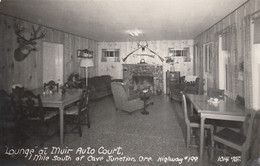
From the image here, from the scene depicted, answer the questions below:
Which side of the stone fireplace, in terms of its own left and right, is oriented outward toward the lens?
front

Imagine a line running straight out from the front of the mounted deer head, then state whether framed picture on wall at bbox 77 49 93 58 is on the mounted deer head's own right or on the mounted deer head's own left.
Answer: on the mounted deer head's own left

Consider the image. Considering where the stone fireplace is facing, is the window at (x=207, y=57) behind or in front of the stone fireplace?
in front

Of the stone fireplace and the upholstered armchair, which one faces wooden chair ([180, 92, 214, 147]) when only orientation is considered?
the stone fireplace

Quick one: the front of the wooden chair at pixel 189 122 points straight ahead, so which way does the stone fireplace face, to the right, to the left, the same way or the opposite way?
to the right

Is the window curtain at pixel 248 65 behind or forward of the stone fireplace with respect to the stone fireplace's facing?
forward

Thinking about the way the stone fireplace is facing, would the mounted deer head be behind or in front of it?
in front

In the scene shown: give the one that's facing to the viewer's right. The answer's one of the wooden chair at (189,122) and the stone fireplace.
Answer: the wooden chair

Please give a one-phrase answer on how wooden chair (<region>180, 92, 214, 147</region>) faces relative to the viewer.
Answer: facing to the right of the viewer

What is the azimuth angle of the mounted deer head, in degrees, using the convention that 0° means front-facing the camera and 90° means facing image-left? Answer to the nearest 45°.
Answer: approximately 270°
